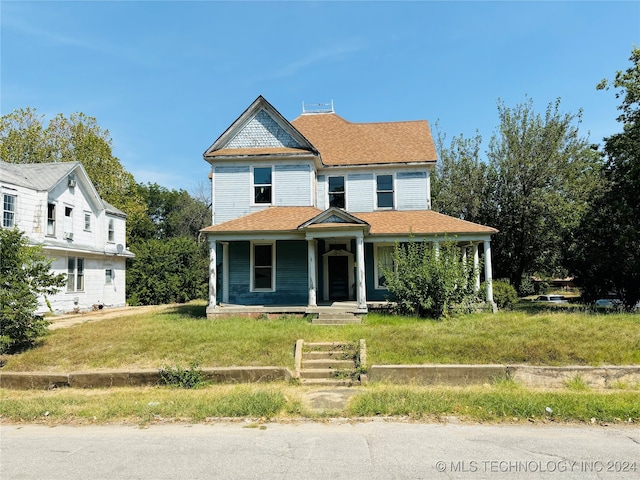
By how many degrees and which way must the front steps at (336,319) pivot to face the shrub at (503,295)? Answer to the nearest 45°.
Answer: approximately 135° to its left

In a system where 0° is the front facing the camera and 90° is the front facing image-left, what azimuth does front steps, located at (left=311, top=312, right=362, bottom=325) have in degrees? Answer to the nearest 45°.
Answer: approximately 0°

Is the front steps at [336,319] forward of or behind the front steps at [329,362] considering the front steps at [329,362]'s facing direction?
behind

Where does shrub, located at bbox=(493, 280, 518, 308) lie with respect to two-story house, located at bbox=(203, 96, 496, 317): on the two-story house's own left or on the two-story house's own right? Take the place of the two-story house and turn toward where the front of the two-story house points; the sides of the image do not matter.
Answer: on the two-story house's own left

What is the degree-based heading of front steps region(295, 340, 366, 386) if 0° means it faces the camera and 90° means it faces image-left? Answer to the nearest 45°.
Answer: approximately 0°

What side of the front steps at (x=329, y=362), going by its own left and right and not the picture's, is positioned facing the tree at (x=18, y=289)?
right

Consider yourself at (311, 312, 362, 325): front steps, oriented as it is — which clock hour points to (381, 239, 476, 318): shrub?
The shrub is roughly at 9 o'clock from the front steps.

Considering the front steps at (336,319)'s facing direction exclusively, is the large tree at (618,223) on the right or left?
on its left

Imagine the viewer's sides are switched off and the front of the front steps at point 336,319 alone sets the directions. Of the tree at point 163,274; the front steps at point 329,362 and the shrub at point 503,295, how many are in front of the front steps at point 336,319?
1
